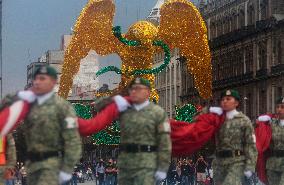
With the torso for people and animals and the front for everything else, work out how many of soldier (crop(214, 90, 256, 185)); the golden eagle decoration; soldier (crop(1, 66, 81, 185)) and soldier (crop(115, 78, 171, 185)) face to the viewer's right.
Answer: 0

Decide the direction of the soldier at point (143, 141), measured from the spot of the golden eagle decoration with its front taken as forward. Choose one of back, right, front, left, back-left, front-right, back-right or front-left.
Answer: front

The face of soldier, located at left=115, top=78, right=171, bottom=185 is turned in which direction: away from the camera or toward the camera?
toward the camera

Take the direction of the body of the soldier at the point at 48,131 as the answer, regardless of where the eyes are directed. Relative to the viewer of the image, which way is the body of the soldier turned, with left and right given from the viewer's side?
facing the viewer and to the left of the viewer

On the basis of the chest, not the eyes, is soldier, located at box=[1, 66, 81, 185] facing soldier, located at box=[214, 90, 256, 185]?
no

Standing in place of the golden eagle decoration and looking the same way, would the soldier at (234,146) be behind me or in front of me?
in front

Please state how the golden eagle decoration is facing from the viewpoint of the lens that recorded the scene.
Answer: facing the viewer

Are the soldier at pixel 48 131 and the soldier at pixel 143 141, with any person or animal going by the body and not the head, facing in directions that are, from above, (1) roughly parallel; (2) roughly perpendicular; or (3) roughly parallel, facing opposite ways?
roughly parallel

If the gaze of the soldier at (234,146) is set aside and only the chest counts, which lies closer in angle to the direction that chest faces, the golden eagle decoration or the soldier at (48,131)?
the soldier

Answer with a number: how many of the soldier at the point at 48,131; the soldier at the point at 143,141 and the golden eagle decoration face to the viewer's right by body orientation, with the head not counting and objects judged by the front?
0

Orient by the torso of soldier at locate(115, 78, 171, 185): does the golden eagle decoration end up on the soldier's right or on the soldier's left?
on the soldier's right

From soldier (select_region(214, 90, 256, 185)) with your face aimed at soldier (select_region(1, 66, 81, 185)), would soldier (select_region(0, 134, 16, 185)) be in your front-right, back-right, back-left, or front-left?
front-right

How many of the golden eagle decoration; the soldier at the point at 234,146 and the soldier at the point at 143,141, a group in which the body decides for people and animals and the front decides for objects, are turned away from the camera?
0
